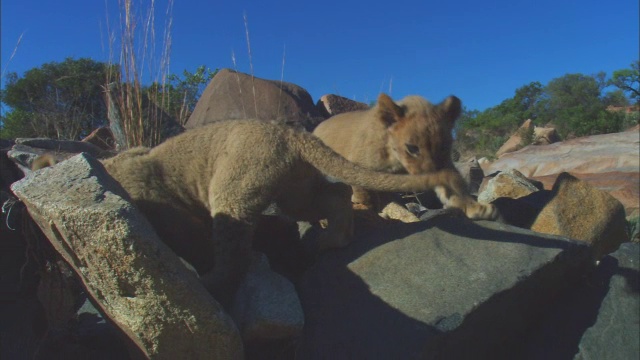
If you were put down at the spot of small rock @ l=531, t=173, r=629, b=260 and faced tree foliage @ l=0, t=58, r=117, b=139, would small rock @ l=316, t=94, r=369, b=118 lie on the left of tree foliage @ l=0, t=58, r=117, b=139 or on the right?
right

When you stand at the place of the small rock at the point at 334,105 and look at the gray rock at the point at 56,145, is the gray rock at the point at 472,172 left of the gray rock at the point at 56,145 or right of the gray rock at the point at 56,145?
left

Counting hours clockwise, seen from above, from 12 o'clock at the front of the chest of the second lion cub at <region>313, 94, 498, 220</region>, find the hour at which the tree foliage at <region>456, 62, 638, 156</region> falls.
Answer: The tree foliage is roughly at 8 o'clock from the second lion cub.

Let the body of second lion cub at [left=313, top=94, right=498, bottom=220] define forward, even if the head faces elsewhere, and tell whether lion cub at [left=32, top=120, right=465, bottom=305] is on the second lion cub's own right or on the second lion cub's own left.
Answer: on the second lion cub's own right

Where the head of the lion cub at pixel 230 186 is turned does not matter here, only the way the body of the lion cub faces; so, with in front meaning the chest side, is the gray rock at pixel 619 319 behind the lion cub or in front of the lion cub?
behind

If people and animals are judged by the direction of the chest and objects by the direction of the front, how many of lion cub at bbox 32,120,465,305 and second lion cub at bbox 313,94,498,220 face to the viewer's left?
1

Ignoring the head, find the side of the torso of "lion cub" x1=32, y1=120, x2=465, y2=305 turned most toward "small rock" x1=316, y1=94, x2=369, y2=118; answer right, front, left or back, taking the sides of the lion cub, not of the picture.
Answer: right

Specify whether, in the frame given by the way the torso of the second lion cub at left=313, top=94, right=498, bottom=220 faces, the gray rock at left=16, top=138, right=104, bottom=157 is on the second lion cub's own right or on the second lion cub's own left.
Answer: on the second lion cub's own right

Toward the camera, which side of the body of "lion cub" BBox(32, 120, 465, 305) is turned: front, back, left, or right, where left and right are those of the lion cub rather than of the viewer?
left

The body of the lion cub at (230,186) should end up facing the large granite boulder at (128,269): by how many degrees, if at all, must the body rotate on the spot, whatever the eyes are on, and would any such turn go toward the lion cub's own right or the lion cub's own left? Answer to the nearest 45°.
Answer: approximately 45° to the lion cub's own left
